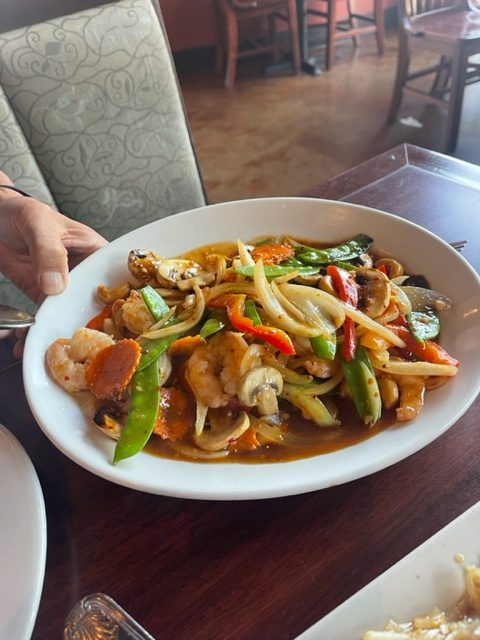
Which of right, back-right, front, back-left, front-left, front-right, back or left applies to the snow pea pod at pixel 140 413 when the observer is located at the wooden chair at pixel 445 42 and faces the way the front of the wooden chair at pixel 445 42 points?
front-right

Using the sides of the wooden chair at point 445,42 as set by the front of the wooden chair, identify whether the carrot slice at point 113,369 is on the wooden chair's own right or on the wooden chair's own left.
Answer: on the wooden chair's own right

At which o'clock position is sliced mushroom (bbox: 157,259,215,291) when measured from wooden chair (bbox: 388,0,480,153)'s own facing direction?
The sliced mushroom is roughly at 2 o'clock from the wooden chair.

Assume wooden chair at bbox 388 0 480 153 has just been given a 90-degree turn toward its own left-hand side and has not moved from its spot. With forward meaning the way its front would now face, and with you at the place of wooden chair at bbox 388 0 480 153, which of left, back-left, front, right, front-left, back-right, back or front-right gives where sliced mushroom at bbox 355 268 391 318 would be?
back-right

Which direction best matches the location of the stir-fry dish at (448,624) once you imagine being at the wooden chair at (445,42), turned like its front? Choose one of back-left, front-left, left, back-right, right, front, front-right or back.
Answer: front-right

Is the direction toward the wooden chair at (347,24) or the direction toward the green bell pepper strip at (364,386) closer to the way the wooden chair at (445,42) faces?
the green bell pepper strip

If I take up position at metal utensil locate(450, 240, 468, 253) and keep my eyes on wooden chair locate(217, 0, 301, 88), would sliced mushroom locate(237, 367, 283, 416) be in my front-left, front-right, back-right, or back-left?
back-left

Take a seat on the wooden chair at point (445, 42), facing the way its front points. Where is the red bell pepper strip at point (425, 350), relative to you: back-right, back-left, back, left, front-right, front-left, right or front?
front-right

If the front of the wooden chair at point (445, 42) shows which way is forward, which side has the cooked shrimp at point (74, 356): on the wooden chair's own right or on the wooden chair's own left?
on the wooden chair's own right

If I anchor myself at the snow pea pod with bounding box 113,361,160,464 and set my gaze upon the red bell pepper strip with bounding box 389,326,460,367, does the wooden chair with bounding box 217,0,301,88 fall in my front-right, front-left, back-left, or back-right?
front-left

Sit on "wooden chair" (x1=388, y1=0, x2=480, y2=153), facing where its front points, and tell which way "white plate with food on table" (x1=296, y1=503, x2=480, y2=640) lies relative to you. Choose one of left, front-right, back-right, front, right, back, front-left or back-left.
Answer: front-right

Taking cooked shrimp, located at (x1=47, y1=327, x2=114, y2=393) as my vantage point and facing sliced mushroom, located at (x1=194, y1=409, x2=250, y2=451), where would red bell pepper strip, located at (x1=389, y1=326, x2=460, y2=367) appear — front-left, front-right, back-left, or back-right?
front-left
